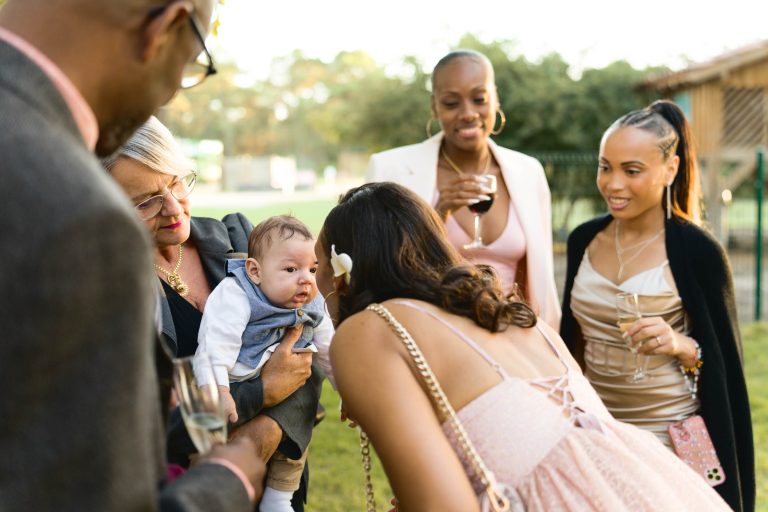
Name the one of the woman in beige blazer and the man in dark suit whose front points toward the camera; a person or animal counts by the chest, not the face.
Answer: the woman in beige blazer

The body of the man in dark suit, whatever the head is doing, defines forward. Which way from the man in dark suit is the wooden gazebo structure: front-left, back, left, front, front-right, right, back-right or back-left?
front

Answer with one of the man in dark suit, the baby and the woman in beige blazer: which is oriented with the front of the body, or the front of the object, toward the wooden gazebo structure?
the man in dark suit

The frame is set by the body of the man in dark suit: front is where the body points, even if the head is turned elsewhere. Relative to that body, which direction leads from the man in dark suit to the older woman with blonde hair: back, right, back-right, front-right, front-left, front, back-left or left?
front-left

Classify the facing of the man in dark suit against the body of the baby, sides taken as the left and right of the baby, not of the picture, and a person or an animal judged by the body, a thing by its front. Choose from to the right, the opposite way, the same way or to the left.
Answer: to the left

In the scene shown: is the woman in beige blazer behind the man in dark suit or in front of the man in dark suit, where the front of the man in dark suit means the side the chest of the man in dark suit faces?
in front

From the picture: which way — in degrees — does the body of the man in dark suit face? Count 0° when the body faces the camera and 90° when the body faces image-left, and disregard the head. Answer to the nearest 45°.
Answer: approximately 225°

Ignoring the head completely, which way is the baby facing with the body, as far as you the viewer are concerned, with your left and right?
facing the viewer and to the right of the viewer

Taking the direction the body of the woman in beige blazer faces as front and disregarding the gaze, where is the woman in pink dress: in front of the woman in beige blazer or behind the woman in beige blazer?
in front

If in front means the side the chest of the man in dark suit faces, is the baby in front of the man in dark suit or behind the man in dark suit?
in front

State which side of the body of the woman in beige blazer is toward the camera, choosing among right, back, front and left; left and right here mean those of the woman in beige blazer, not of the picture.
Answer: front

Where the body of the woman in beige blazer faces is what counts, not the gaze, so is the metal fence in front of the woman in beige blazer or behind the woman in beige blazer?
behind

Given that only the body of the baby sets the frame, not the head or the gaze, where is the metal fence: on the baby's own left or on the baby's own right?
on the baby's own left

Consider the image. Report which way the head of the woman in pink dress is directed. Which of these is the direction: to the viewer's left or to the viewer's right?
to the viewer's left

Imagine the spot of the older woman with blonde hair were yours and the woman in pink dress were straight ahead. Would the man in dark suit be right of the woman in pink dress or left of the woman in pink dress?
right

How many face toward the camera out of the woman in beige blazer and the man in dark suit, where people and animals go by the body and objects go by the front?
1

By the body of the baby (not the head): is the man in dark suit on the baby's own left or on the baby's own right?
on the baby's own right
